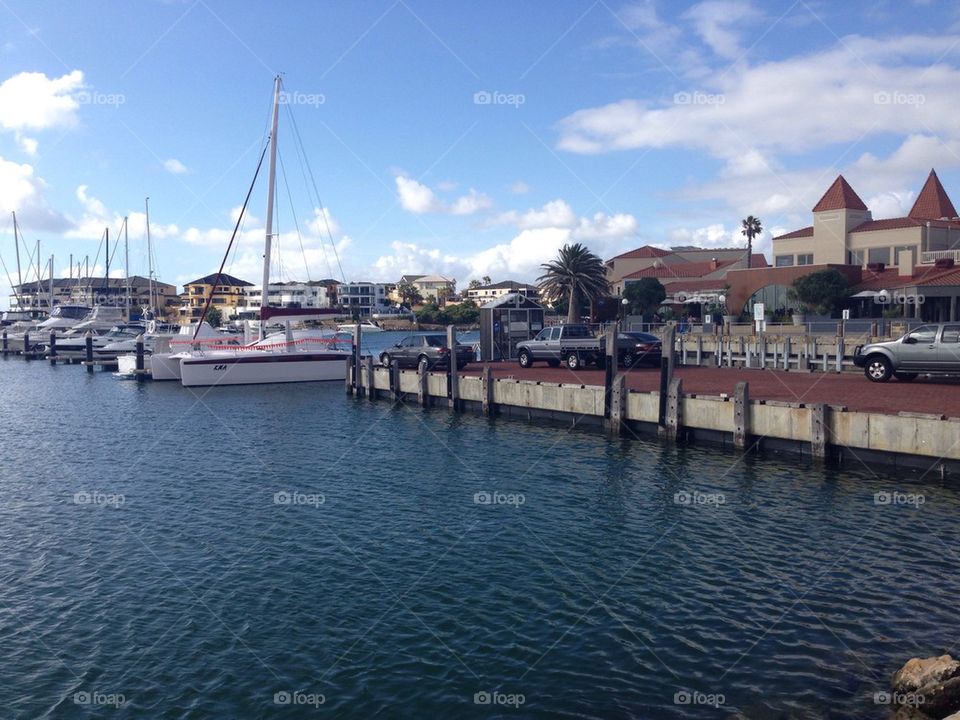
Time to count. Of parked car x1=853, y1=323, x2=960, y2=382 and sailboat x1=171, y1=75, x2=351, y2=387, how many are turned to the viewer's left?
2

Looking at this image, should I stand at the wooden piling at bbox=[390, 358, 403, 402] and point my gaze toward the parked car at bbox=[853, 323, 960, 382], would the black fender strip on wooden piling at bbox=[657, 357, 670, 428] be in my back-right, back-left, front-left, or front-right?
front-right

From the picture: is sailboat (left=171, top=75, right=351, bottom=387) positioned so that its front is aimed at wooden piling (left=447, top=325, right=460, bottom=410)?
no

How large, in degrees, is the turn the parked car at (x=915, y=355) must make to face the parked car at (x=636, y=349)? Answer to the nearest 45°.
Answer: approximately 45° to its right

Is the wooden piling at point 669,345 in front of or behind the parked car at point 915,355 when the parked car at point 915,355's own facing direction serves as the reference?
in front

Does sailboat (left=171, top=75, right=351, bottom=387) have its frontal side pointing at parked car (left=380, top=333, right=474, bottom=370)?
no

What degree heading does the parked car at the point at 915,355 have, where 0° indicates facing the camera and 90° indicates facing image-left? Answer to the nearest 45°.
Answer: approximately 90°

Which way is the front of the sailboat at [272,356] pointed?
to the viewer's left

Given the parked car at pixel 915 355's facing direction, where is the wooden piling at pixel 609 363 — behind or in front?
in front

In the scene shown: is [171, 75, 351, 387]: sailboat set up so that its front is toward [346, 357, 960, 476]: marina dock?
no

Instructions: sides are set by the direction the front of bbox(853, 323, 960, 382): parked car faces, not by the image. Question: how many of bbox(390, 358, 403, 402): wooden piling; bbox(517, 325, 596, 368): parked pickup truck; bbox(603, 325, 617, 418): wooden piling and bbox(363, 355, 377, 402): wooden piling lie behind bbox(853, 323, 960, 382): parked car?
0
